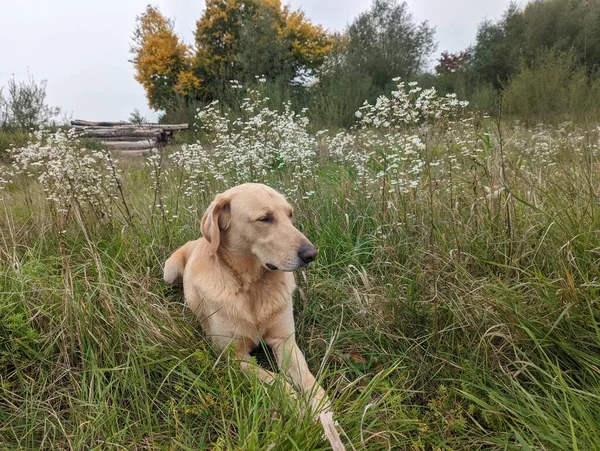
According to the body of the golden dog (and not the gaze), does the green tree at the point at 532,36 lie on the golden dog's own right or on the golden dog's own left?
on the golden dog's own left

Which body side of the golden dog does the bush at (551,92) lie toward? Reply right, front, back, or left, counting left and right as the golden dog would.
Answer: left

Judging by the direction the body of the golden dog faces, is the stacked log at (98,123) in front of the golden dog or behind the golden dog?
behind

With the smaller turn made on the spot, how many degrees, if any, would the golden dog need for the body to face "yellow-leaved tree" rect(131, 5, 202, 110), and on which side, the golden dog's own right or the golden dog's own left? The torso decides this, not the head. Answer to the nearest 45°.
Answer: approximately 135° to the golden dog's own left

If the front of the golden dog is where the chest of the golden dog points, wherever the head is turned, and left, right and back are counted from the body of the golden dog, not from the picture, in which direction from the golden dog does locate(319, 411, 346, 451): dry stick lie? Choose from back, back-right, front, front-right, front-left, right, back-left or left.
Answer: front-right

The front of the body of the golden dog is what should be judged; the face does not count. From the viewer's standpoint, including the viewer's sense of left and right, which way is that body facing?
facing the viewer and to the right of the viewer

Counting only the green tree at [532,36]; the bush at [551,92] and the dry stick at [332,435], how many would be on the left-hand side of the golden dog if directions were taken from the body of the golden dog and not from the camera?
2

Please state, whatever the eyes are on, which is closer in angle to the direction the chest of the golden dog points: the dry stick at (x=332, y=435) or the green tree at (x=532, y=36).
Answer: the dry stick

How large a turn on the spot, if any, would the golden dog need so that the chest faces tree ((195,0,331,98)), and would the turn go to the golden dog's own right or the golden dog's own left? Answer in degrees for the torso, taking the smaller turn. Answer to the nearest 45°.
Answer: approximately 135° to the golden dog's own left

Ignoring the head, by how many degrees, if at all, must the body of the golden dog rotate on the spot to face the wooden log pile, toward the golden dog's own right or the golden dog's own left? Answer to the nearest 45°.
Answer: approximately 135° to the golden dog's own left
